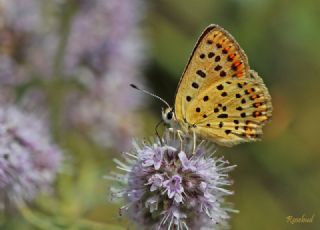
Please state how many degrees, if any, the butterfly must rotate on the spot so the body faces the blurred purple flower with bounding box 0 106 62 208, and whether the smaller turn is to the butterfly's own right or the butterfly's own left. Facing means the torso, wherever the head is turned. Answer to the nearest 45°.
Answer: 0° — it already faces it

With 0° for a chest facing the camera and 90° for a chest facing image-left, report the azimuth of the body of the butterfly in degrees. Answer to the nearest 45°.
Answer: approximately 90°
